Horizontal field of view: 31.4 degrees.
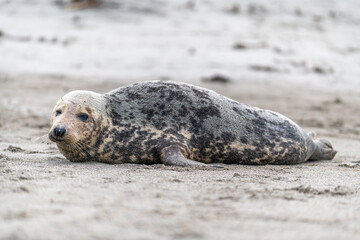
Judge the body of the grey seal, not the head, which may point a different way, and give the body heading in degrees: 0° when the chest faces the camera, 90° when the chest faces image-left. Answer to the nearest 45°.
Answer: approximately 90°
